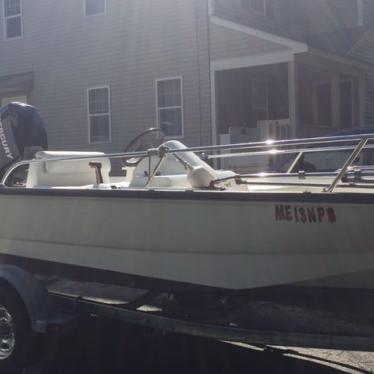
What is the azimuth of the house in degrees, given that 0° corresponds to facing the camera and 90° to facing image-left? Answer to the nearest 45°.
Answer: approximately 315°

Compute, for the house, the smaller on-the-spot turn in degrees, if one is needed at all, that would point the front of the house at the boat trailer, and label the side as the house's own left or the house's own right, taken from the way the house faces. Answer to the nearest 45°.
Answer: approximately 45° to the house's own right
